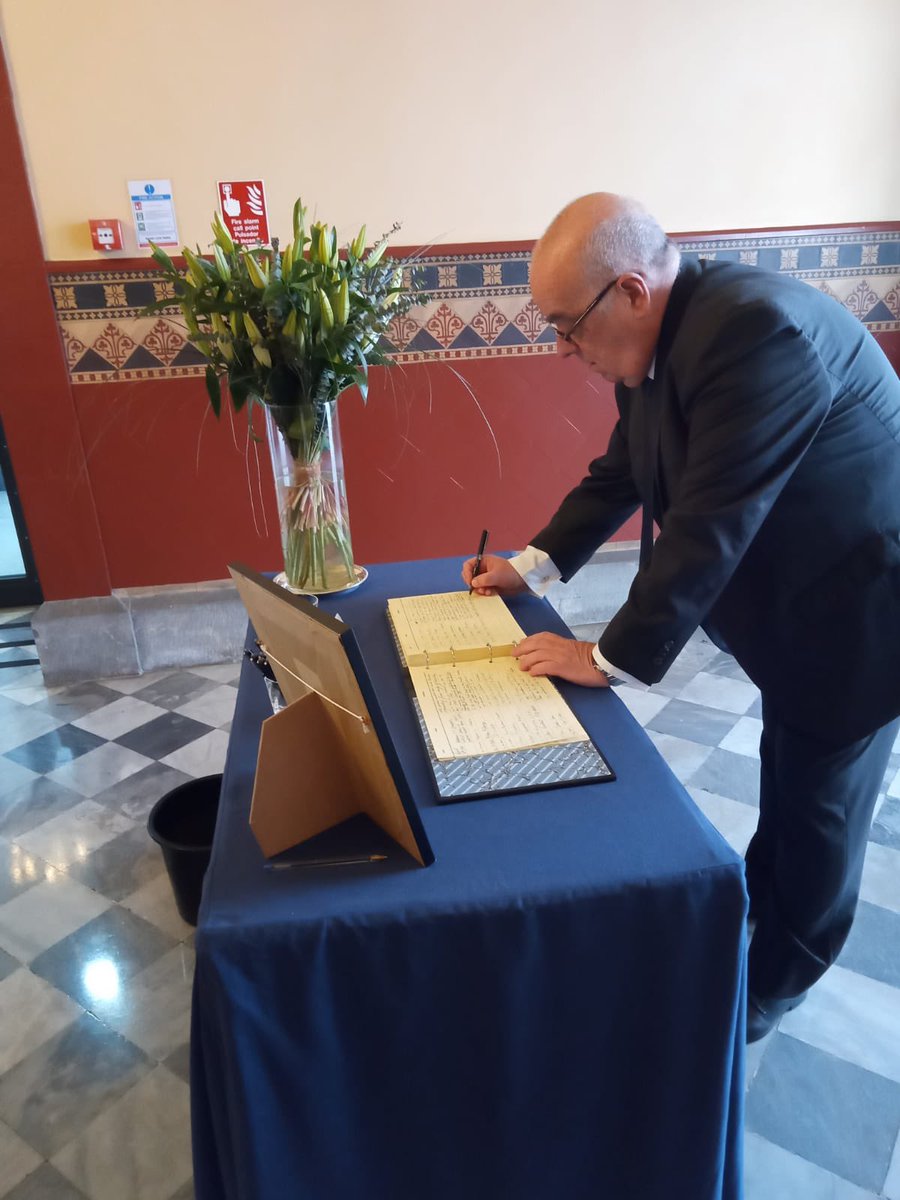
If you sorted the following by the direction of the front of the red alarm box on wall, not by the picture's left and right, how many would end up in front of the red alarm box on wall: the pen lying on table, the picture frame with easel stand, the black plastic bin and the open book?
4

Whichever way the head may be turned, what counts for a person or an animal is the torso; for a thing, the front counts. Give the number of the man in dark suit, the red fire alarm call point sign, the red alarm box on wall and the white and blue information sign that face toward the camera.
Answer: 3

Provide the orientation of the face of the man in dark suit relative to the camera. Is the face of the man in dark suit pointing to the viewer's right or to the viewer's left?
to the viewer's left

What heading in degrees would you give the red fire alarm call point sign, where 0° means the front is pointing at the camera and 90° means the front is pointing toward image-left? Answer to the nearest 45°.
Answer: approximately 0°

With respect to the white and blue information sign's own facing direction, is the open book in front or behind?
in front

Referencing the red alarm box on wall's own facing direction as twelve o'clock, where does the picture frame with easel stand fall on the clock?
The picture frame with easel stand is roughly at 12 o'clock from the red alarm box on wall.

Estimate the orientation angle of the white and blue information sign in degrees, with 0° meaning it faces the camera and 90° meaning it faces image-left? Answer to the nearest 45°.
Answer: approximately 0°

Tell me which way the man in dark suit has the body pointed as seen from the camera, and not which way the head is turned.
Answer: to the viewer's left
